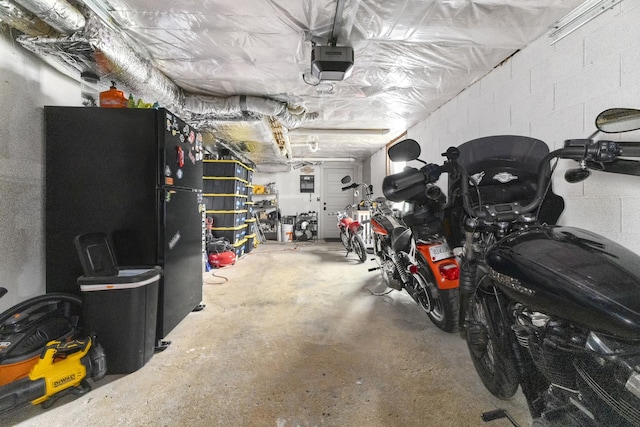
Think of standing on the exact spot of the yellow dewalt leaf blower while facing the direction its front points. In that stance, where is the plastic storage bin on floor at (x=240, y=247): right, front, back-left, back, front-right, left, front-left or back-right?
back-right

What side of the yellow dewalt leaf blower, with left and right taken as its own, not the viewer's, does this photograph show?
left

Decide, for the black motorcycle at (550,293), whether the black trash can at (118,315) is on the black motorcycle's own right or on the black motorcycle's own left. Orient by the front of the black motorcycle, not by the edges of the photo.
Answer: on the black motorcycle's own left

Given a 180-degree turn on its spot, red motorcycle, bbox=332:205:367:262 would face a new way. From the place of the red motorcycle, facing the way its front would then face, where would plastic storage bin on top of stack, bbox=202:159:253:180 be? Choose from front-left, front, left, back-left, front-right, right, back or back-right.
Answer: back-right

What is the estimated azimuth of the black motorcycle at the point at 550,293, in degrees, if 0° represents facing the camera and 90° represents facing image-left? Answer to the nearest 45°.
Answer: approximately 135°

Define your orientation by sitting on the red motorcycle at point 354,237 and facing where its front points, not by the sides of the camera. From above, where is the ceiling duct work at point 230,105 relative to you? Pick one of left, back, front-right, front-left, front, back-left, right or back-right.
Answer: left

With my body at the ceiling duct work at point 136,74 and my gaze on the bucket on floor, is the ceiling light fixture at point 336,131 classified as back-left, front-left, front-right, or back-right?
front-right

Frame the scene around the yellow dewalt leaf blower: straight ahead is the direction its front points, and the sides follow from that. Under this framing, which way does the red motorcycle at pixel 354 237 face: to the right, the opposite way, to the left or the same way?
to the right

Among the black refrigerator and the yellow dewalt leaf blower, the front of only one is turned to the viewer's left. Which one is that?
the yellow dewalt leaf blower

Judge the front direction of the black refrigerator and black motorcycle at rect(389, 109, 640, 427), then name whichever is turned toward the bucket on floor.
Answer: the black motorcycle

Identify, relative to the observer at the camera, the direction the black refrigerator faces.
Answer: facing the viewer and to the right of the viewer

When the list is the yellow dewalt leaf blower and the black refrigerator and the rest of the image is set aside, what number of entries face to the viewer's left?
1

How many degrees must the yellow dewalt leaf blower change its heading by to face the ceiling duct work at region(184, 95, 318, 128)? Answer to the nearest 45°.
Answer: approximately 135° to its right

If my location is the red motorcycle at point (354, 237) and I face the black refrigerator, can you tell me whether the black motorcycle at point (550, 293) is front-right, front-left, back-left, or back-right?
front-left

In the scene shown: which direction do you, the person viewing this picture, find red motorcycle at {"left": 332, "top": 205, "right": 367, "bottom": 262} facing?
facing away from the viewer and to the left of the viewer

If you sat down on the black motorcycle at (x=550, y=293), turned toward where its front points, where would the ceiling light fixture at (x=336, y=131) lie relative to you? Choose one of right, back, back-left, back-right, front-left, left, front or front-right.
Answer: front

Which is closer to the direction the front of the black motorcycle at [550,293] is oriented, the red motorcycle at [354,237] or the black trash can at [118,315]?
the red motorcycle

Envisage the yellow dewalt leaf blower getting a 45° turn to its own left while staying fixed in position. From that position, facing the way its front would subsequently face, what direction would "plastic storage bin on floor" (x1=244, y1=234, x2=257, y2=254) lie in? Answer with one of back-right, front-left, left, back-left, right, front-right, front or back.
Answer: back
